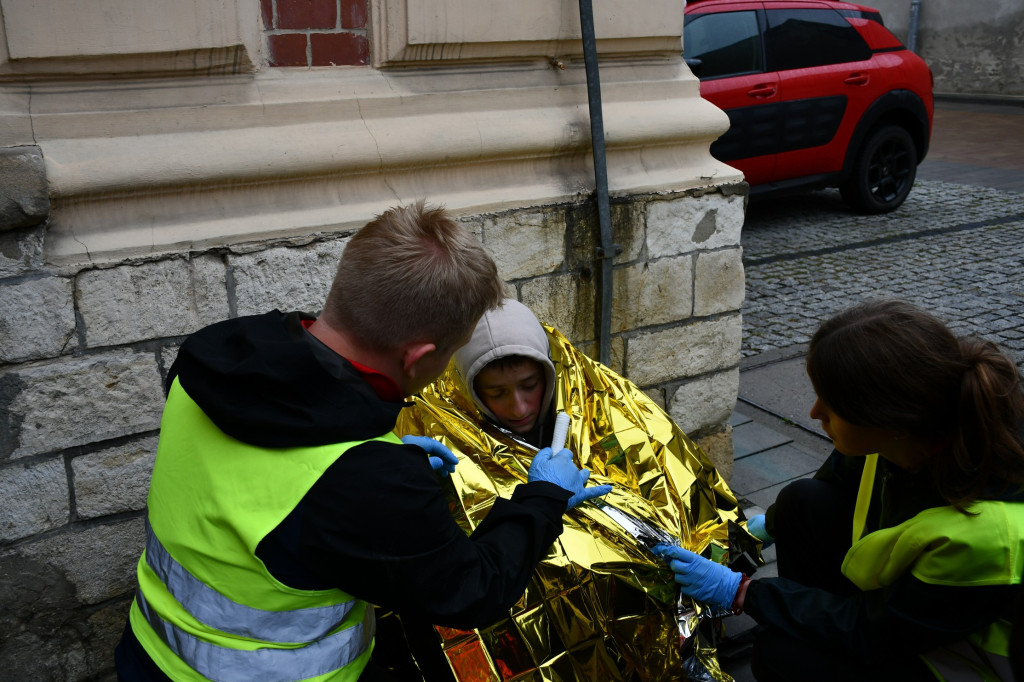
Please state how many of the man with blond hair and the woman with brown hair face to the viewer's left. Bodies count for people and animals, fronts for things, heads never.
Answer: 1

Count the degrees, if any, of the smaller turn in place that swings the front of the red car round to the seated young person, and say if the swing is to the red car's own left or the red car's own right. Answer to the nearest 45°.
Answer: approximately 45° to the red car's own left

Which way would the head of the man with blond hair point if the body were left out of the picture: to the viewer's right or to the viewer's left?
to the viewer's right

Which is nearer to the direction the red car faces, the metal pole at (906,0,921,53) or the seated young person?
the seated young person

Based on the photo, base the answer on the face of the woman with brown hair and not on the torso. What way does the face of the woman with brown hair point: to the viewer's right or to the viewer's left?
to the viewer's left

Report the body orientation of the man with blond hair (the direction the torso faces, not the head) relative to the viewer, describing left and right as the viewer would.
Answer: facing away from the viewer and to the right of the viewer

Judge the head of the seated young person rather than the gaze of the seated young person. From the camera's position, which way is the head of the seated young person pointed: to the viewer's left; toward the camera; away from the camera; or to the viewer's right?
toward the camera

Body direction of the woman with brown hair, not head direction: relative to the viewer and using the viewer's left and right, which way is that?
facing to the left of the viewer

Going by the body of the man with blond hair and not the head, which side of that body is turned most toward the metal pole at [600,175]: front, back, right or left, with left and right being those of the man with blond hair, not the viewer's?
front

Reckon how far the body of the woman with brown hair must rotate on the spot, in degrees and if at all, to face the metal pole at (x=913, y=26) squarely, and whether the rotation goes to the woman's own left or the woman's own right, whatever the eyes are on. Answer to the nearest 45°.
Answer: approximately 90° to the woman's own right

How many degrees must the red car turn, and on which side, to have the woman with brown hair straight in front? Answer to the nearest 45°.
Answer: approximately 45° to its left

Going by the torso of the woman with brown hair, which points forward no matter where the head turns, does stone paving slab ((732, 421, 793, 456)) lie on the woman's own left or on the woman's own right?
on the woman's own right

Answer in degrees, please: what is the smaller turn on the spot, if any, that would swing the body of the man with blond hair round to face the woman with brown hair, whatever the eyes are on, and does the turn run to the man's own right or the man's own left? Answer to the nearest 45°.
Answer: approximately 45° to the man's own right

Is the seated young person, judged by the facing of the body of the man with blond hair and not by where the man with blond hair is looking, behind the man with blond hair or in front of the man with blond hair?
in front
